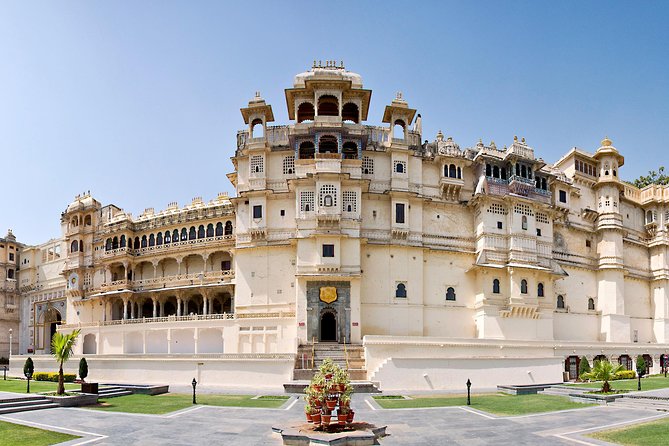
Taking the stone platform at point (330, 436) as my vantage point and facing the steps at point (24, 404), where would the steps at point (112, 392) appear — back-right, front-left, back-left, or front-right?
front-right

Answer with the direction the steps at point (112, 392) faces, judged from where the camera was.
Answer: facing the viewer and to the right of the viewer

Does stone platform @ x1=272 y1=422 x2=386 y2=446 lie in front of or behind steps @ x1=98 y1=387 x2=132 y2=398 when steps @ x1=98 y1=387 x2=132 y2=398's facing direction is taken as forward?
in front

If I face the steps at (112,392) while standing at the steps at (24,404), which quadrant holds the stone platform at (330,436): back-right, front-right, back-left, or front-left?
back-right

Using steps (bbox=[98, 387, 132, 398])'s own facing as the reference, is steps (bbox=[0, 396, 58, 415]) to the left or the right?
on its right

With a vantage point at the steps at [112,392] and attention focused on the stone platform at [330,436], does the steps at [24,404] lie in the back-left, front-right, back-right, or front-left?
front-right
